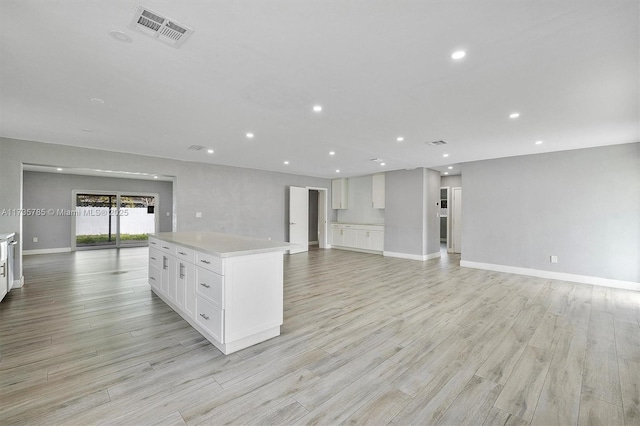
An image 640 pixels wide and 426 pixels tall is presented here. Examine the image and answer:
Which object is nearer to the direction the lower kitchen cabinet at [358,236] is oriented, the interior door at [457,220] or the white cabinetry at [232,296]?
the white cabinetry

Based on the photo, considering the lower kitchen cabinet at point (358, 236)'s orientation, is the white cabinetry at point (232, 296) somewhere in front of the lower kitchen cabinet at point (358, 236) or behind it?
in front

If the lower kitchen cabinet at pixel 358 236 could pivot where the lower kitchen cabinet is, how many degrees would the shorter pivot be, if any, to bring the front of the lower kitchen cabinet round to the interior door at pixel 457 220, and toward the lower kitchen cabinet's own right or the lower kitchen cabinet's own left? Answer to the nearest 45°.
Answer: approximately 135° to the lower kitchen cabinet's own left

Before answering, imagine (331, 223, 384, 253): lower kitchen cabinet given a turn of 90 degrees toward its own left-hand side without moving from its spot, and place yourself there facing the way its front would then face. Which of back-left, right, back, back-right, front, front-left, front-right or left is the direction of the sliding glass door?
back-right

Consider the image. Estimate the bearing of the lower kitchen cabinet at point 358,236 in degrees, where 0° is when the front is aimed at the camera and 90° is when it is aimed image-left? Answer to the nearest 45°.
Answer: approximately 45°
